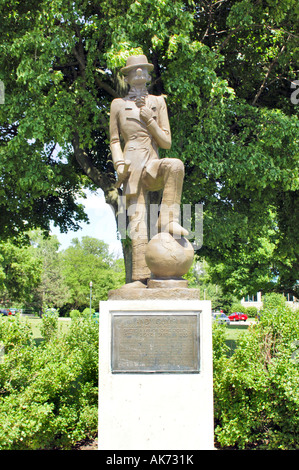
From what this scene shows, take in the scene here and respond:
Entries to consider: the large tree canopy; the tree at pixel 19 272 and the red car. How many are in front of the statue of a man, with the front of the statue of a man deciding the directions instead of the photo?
0

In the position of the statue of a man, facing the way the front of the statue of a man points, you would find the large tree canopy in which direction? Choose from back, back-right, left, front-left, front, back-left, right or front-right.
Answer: back

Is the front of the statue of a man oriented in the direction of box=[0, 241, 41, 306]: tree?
no

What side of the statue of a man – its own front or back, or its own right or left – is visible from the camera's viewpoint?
front

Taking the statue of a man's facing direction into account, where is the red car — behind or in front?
behind
